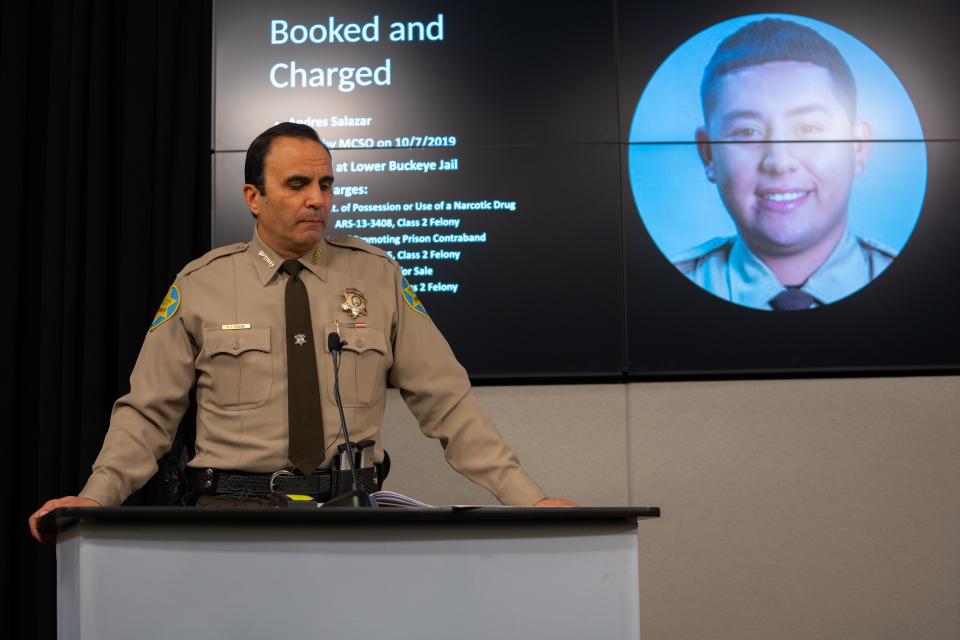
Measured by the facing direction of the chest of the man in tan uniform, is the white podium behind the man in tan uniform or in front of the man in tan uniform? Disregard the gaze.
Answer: in front

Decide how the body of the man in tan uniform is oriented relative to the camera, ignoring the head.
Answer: toward the camera

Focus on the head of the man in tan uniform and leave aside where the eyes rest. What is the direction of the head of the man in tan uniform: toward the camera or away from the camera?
toward the camera
